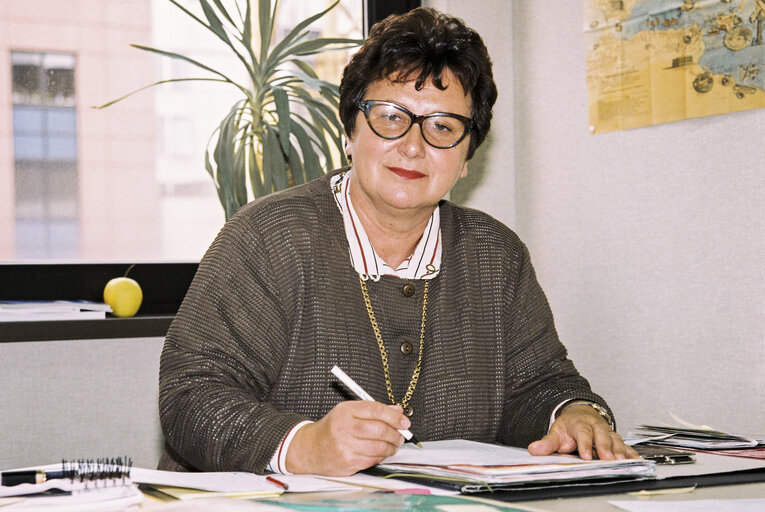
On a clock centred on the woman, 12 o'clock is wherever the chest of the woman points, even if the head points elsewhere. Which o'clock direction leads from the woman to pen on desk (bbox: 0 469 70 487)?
The pen on desk is roughly at 1 o'clock from the woman.

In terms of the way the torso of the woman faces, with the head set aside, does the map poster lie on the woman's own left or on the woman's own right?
on the woman's own left

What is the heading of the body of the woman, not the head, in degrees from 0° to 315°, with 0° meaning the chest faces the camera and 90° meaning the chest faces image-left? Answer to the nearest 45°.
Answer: approximately 0°

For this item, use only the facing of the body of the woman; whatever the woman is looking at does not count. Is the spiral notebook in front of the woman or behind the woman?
in front

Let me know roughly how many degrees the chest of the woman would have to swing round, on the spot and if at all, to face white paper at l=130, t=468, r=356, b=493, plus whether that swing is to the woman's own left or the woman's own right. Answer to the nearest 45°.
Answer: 0° — they already face it

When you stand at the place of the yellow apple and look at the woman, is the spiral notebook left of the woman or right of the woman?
right

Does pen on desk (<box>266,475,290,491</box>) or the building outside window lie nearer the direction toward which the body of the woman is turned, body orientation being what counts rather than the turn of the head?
the pen on desk

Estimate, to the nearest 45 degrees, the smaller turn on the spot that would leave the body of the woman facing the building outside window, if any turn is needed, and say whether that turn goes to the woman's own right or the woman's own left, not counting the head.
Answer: approximately 135° to the woman's own right
